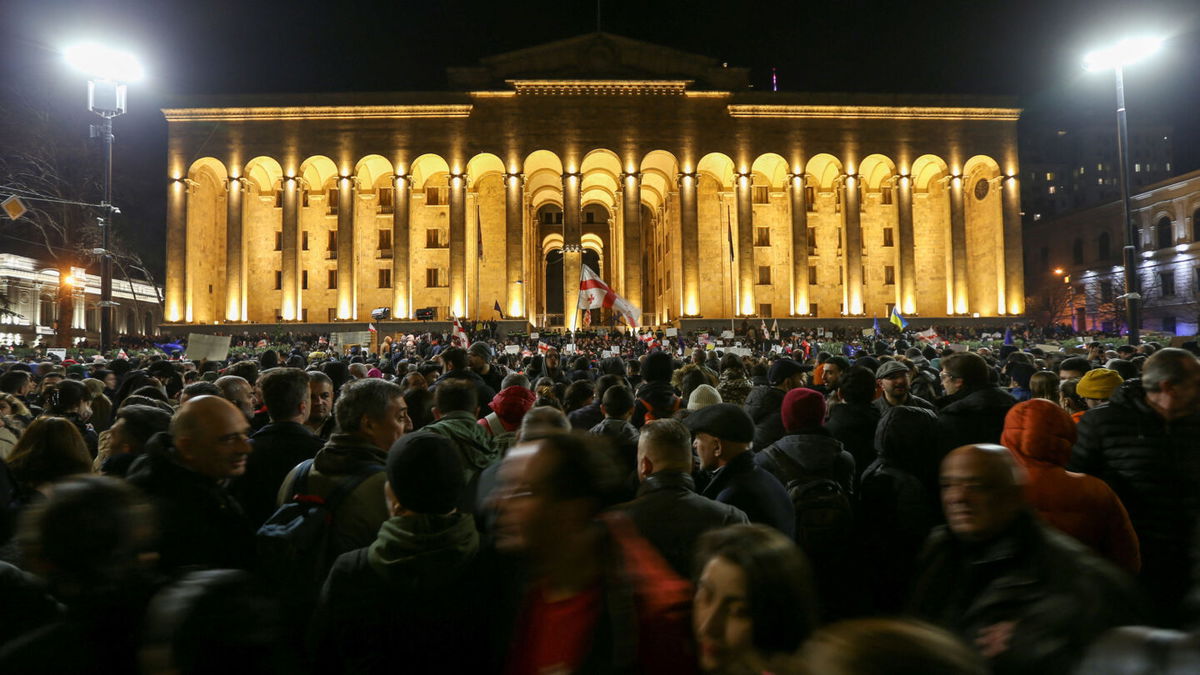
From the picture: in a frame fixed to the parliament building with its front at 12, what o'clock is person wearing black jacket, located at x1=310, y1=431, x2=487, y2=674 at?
The person wearing black jacket is roughly at 12 o'clock from the parliament building.

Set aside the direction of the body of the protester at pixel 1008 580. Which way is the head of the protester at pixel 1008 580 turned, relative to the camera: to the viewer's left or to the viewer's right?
to the viewer's left

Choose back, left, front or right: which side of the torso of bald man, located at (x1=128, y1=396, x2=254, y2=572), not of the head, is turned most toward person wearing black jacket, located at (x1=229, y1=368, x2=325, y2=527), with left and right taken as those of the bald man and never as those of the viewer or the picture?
left

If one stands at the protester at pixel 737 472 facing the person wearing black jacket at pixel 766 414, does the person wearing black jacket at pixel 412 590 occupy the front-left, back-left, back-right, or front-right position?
back-left

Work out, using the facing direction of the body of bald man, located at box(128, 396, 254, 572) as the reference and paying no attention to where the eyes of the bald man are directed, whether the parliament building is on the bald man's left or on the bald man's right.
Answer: on the bald man's left

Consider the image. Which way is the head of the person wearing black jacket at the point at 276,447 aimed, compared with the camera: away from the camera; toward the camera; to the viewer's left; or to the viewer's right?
away from the camera

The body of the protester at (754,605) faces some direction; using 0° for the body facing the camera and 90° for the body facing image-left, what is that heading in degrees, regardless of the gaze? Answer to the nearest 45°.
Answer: approximately 45°

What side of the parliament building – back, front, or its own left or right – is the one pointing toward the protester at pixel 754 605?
front

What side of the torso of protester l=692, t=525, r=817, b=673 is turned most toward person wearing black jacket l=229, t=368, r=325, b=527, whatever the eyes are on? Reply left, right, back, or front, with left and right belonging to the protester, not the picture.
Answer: right

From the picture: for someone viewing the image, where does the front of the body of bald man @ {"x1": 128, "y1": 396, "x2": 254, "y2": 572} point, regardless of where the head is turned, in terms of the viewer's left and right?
facing to the right of the viewer
